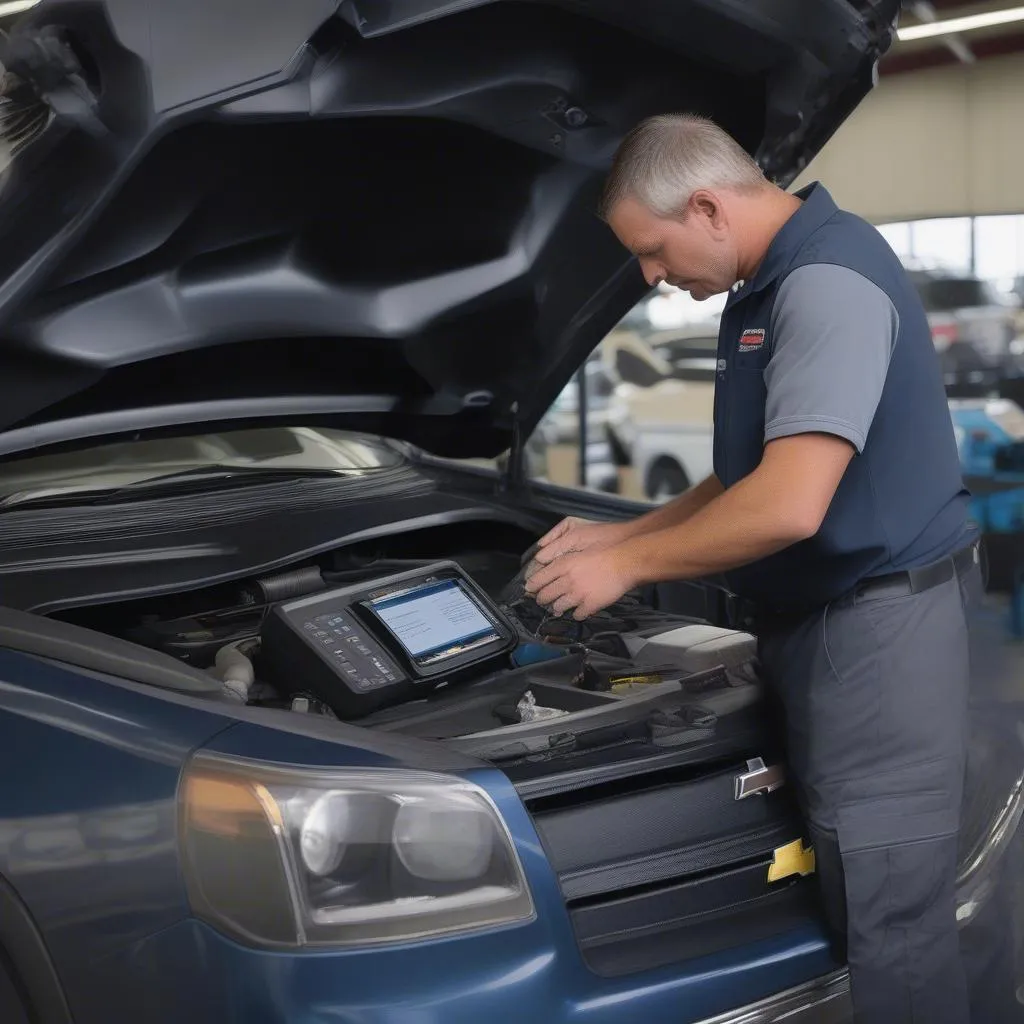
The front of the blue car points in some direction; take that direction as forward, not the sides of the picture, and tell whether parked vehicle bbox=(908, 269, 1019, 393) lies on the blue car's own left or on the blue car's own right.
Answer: on the blue car's own left

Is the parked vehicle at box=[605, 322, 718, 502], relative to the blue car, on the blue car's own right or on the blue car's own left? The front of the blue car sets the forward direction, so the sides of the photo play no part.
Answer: on the blue car's own left

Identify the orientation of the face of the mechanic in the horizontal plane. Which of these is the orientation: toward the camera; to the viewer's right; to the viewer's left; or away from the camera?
to the viewer's left

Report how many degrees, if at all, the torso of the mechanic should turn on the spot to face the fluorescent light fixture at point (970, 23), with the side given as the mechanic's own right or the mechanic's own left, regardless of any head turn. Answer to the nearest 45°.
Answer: approximately 90° to the mechanic's own right

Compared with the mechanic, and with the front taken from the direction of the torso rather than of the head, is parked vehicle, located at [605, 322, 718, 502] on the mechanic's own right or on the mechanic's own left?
on the mechanic's own right

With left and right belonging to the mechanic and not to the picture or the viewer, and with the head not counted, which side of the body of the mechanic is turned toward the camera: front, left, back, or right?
left

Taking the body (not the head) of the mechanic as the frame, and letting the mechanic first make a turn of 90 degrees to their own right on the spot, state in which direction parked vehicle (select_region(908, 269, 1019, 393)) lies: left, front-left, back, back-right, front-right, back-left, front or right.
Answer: front

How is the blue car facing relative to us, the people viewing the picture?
facing the viewer and to the right of the viewer
